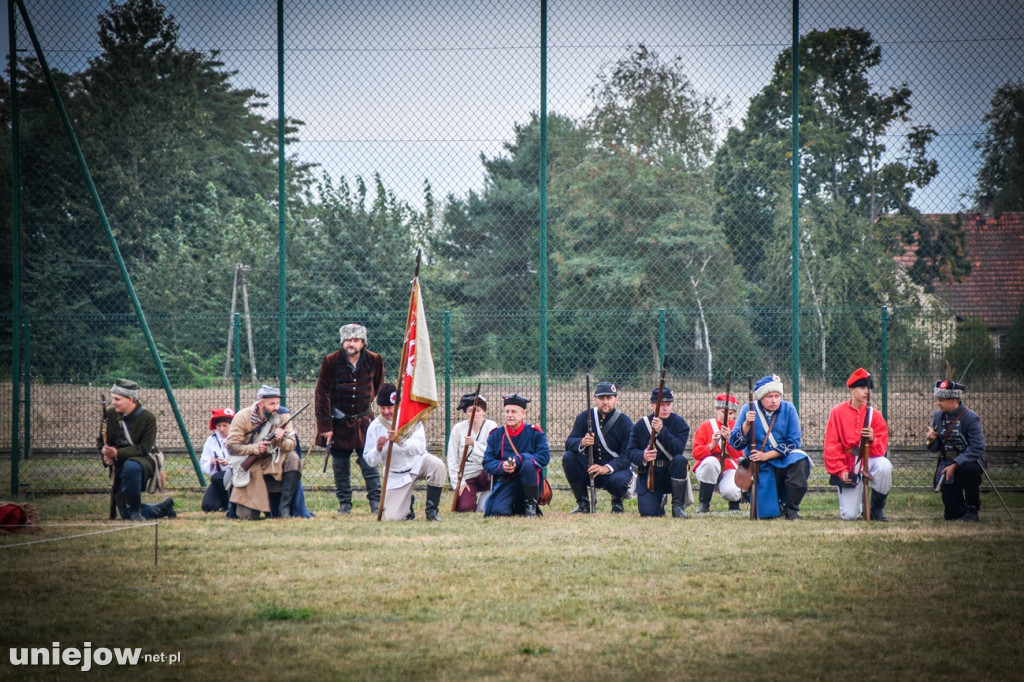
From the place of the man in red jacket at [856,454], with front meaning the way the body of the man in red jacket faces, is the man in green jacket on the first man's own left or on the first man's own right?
on the first man's own right

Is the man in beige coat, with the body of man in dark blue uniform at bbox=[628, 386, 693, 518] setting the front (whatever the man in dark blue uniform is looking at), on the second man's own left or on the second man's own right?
on the second man's own right

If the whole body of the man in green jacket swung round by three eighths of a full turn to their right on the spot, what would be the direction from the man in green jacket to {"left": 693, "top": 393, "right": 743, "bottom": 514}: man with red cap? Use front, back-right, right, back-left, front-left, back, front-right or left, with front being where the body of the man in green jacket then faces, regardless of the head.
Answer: right

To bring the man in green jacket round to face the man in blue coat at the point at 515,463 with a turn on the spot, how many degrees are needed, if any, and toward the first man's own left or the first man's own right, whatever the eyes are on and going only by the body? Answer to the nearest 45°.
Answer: approximately 135° to the first man's own left

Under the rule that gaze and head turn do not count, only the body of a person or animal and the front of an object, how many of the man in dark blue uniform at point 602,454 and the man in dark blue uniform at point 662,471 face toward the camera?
2

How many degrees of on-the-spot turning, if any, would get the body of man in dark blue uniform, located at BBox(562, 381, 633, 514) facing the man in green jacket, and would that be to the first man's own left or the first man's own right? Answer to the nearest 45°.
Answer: approximately 90° to the first man's own right

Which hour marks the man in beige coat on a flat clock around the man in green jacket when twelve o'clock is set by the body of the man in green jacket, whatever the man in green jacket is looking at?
The man in beige coat is roughly at 8 o'clock from the man in green jacket.

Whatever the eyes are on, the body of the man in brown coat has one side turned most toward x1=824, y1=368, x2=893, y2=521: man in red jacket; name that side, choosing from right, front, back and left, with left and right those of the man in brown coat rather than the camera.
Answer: left
